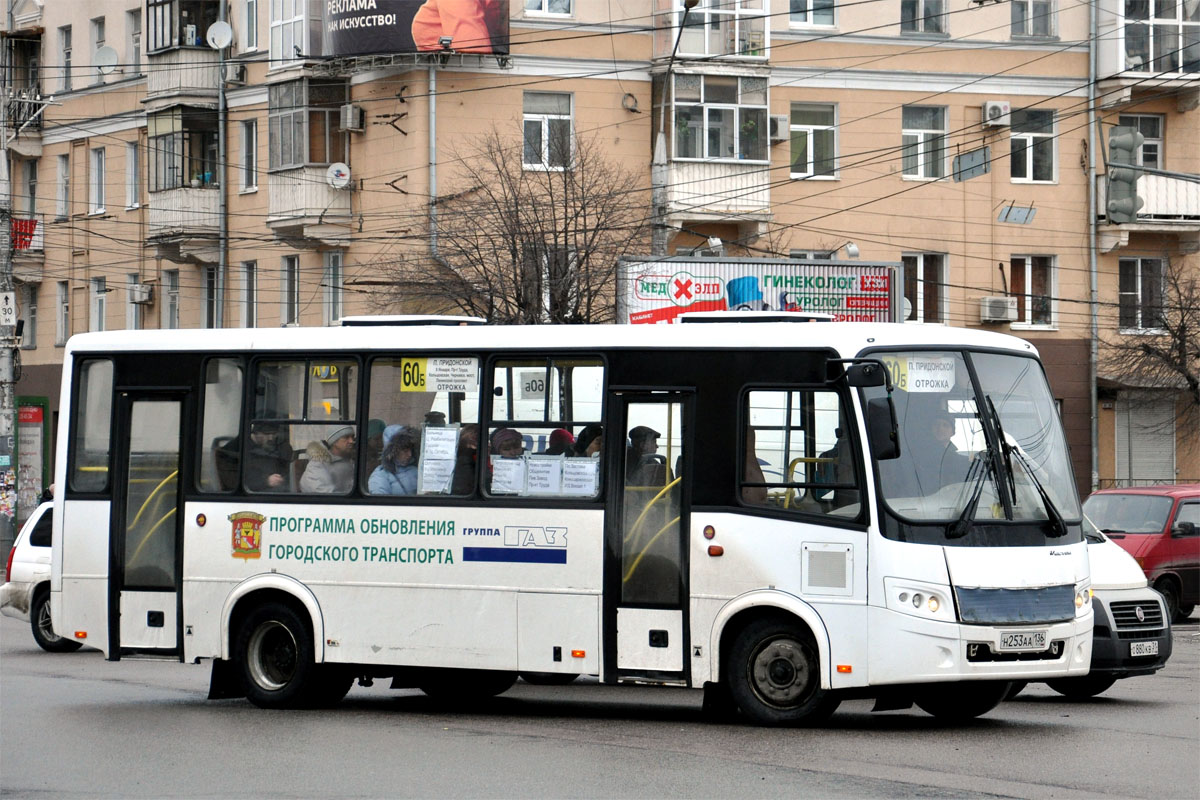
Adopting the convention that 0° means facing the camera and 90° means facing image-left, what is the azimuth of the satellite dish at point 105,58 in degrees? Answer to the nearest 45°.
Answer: approximately 45°

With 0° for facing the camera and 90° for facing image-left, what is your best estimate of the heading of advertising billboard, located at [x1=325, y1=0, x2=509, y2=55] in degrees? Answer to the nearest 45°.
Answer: approximately 0°

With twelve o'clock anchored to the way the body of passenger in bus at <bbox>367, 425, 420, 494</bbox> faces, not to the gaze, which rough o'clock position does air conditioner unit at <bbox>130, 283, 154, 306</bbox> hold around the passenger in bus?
The air conditioner unit is roughly at 7 o'clock from the passenger in bus.

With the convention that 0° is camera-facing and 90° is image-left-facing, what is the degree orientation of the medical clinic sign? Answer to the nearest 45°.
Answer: approximately 0°

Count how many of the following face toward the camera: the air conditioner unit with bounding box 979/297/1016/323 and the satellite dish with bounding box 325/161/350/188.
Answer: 2

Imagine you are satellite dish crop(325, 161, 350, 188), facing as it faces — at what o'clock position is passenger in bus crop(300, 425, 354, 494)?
The passenger in bus is roughly at 12 o'clock from the satellite dish.

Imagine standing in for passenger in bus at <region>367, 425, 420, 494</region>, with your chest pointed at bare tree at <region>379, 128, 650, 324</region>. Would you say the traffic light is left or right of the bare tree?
right

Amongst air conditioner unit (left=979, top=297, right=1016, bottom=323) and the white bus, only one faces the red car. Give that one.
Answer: the air conditioner unit

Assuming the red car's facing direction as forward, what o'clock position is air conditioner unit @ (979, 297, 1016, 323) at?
The air conditioner unit is roughly at 4 o'clock from the red car.
